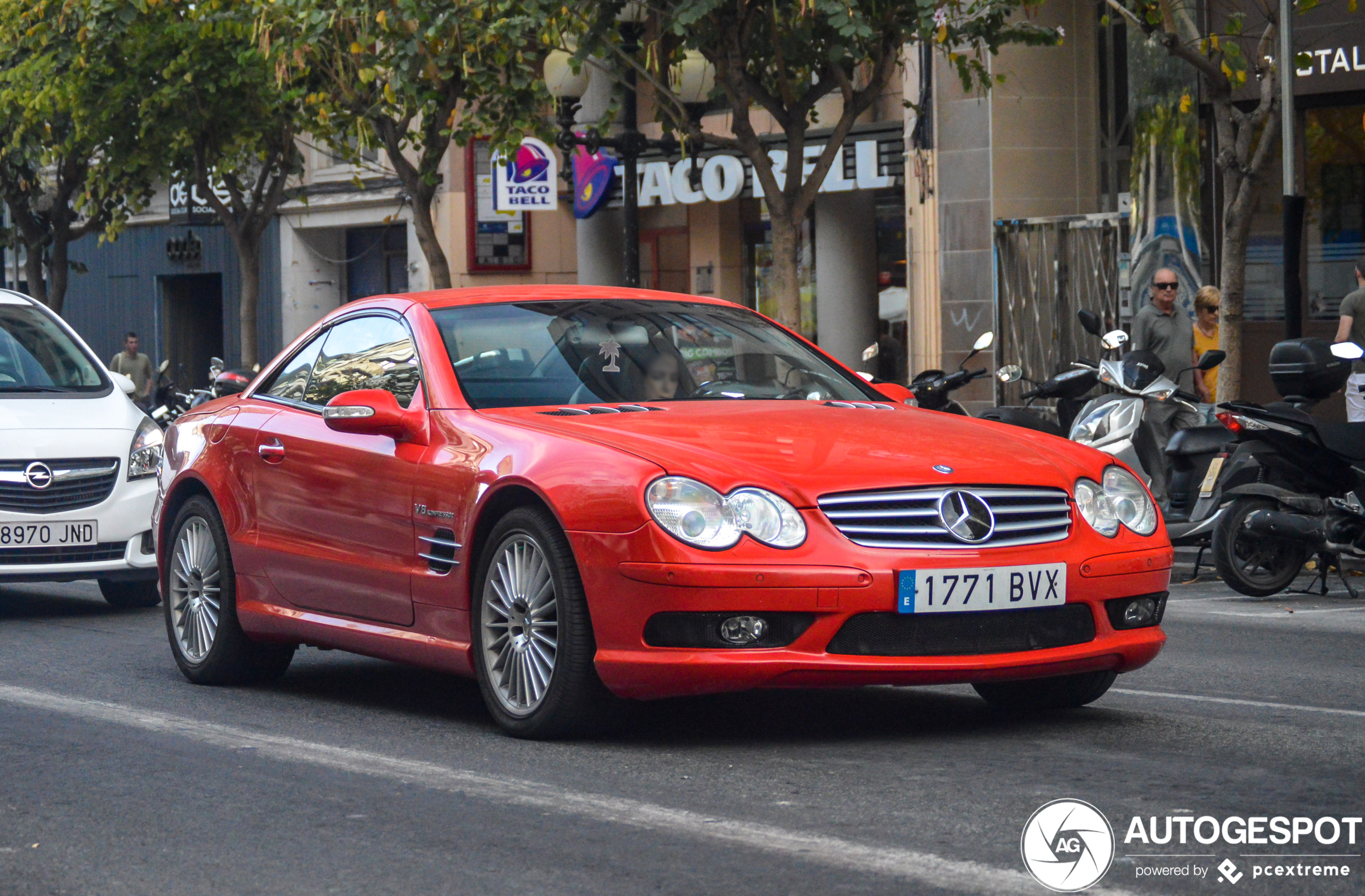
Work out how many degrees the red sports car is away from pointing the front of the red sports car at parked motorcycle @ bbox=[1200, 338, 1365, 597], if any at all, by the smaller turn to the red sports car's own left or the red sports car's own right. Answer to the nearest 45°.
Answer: approximately 90° to the red sports car's own left

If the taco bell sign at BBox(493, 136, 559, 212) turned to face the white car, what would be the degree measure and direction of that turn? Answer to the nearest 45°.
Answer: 0° — it already faces it

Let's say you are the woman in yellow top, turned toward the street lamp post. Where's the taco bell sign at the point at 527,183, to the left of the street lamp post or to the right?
right

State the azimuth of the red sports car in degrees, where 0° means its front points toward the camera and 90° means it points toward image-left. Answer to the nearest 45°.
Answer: approximately 315°

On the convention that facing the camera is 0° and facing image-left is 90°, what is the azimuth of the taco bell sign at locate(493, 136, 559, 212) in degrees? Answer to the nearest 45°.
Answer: approximately 0°

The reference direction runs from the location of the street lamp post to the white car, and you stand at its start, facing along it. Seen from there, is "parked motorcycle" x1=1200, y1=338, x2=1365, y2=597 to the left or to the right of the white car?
left
